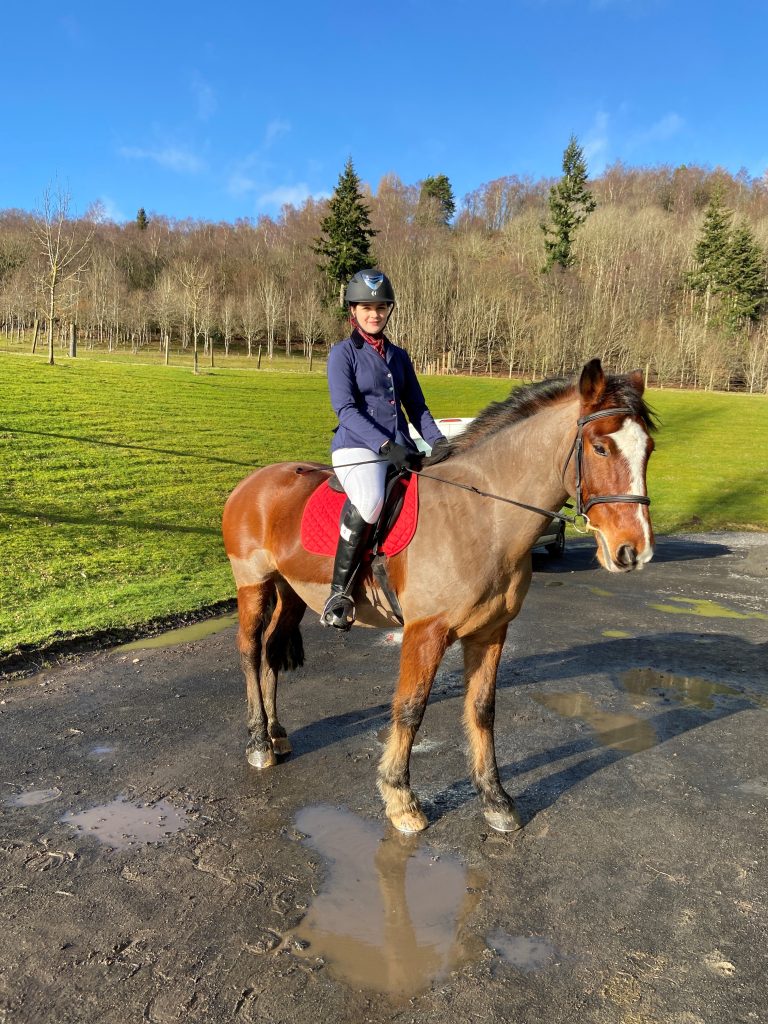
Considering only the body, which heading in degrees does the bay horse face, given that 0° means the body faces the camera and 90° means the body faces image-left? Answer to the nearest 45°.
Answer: approximately 315°
